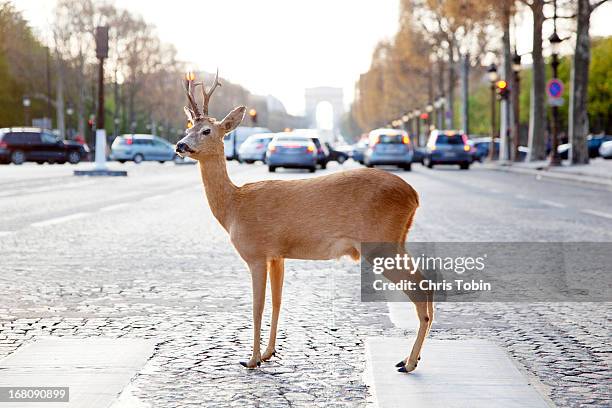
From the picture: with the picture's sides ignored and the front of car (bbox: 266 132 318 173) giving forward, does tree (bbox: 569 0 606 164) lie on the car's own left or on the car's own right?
on the car's own right

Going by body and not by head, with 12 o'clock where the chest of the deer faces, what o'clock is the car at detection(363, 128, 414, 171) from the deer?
The car is roughly at 3 o'clock from the deer.

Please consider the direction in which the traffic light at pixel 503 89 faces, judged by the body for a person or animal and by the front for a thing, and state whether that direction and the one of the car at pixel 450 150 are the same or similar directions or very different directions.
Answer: very different directions

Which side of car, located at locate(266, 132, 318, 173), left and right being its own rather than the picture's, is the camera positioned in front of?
back

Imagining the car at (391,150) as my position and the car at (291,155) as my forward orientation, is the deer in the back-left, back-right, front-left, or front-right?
front-left

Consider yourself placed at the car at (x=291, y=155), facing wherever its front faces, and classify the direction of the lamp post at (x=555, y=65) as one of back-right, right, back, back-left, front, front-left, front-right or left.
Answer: right

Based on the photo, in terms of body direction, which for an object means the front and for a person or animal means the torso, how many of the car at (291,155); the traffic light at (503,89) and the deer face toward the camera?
1

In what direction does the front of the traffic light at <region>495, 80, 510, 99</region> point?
toward the camera

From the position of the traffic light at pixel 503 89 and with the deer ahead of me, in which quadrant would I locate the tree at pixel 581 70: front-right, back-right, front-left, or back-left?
front-left

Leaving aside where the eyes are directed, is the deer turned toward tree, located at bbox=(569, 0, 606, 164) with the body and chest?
no

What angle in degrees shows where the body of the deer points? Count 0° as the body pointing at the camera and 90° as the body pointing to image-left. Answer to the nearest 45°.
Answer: approximately 90°

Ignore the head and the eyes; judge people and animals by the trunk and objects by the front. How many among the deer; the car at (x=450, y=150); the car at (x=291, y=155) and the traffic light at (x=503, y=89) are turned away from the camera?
2

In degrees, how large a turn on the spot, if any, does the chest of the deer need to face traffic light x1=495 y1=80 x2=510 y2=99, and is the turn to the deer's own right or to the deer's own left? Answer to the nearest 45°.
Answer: approximately 90° to the deer's own right

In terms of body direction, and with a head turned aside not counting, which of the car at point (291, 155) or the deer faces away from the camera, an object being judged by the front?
the car

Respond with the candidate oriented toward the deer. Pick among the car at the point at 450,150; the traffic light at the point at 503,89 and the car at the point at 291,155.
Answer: the traffic light

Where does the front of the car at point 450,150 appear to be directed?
away from the camera

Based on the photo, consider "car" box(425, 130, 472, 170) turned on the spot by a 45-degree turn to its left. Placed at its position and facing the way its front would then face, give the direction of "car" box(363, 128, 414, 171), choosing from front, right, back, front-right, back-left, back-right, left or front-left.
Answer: left

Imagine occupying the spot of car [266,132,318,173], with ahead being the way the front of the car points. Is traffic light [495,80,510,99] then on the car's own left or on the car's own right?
on the car's own right

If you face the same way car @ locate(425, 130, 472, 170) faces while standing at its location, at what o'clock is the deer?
The deer is roughly at 6 o'clock from the car.
